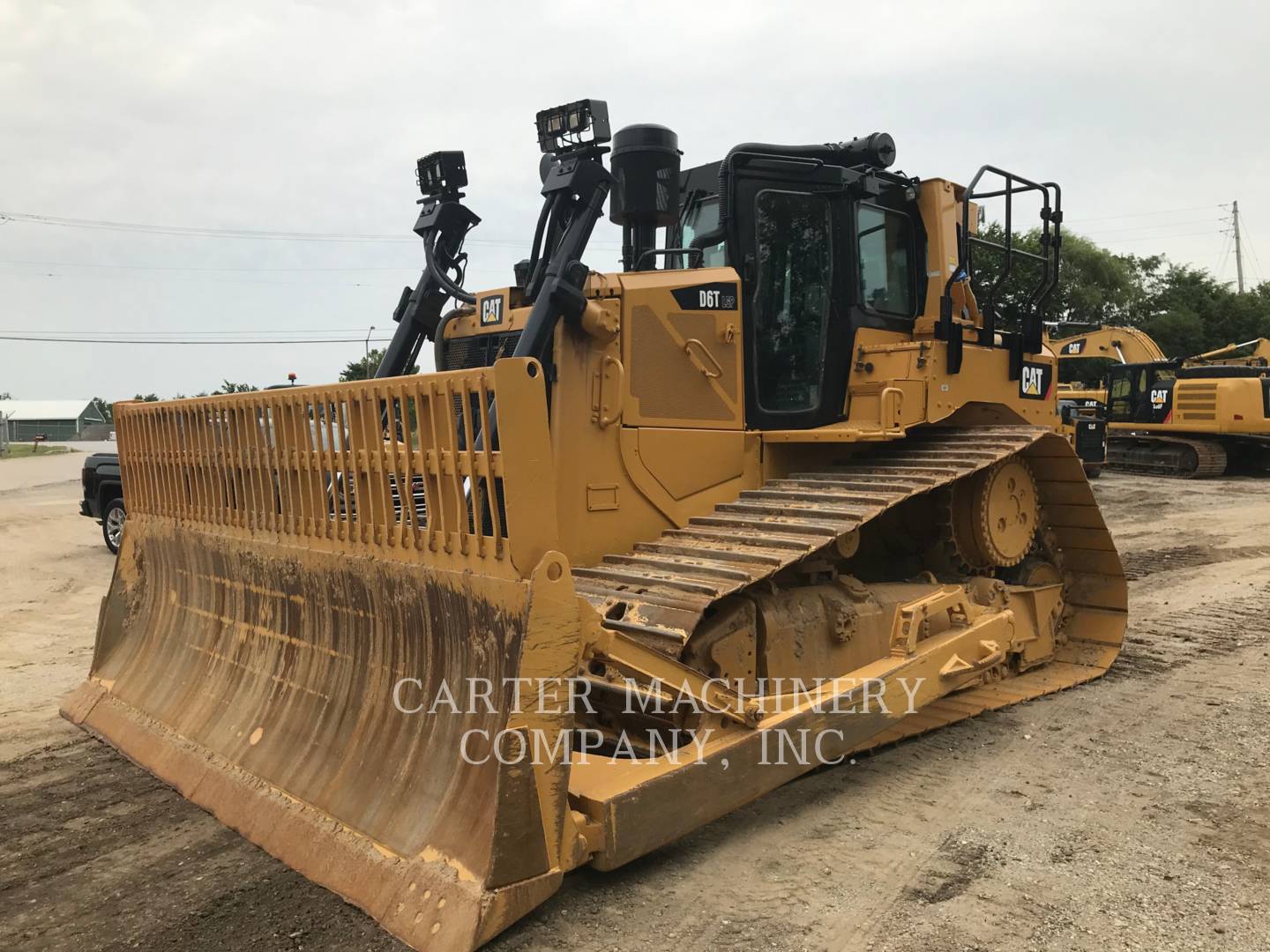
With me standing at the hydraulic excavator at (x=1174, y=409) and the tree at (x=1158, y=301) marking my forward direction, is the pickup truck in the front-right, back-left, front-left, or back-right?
back-left

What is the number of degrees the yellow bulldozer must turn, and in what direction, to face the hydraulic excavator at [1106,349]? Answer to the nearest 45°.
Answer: approximately 180°

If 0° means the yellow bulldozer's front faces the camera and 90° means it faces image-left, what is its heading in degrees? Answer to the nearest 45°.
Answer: approximately 45°

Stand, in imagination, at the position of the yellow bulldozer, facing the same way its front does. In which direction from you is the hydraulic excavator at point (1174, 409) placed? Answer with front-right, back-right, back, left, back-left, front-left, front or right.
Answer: back

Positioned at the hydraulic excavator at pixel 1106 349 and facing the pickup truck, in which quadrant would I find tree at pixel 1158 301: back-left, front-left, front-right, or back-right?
back-right

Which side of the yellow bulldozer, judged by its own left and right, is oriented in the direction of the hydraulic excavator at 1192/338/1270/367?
back
